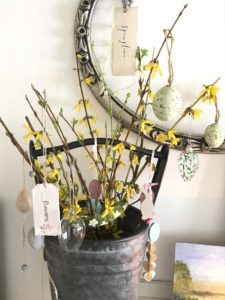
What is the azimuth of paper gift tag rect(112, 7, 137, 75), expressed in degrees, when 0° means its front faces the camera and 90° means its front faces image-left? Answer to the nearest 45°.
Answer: approximately 0°

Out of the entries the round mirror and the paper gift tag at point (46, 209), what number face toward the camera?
2

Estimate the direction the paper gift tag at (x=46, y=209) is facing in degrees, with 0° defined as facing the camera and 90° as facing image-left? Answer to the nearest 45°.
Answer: approximately 0°

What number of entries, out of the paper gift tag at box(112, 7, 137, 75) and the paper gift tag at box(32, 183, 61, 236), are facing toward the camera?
2
